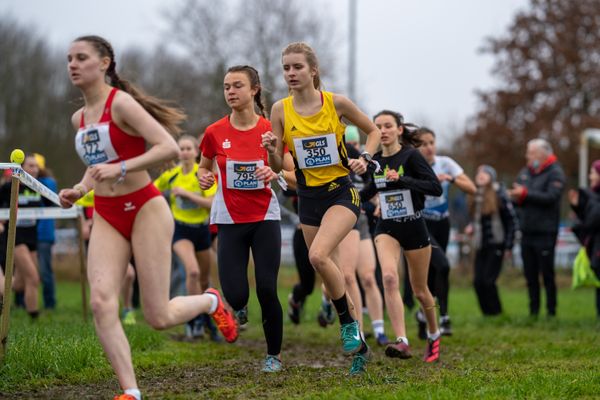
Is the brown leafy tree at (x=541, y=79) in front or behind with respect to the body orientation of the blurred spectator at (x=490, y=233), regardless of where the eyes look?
behind

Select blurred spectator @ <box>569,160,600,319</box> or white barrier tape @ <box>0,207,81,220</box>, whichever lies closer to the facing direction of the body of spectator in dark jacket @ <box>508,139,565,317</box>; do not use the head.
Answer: the white barrier tape

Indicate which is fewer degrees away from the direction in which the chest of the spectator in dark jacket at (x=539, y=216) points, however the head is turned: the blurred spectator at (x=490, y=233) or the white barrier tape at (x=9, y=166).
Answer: the white barrier tape

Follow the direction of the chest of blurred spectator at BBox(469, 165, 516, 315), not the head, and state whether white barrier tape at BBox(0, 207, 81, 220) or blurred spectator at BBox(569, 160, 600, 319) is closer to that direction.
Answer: the white barrier tape

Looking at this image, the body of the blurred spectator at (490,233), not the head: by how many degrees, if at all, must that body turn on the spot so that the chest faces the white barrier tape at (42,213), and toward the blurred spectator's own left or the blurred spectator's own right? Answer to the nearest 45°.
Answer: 0° — they already face it

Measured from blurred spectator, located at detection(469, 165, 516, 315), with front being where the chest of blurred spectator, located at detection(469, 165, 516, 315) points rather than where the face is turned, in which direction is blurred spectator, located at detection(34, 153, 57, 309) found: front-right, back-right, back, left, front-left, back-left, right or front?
front-right

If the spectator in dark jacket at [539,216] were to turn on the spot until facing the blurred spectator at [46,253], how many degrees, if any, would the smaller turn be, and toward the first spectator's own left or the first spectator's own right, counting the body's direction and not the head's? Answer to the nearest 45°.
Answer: approximately 45° to the first spectator's own right

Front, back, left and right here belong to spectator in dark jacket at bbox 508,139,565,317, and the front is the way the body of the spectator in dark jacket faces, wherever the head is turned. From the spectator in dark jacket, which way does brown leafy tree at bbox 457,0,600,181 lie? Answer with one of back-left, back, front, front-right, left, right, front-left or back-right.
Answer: back-right

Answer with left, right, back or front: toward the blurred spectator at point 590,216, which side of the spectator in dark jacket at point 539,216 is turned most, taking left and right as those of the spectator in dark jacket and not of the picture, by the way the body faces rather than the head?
left

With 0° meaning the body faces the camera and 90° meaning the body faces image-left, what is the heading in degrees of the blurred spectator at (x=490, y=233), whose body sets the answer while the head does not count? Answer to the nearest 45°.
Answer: approximately 45°

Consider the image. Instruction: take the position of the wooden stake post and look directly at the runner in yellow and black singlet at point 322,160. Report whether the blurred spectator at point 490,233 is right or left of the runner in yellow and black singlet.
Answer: left
